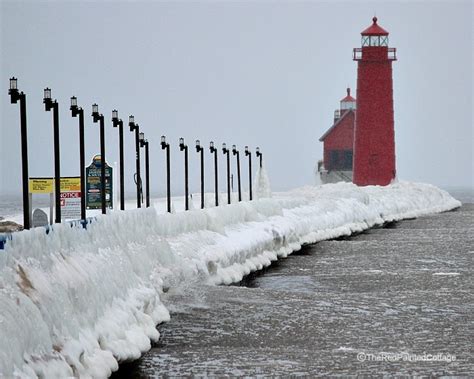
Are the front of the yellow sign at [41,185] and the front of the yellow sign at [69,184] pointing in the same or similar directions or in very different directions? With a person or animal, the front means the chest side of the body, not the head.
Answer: same or similar directions

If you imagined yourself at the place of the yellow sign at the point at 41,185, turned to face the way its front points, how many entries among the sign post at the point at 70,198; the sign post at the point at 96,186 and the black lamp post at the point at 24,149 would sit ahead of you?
1

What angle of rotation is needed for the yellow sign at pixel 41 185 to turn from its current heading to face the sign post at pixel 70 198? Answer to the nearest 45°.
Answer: approximately 135° to its left

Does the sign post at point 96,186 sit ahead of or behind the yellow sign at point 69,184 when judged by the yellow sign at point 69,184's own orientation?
behind

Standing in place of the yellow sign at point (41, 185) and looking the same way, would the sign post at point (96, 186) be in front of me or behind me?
behind

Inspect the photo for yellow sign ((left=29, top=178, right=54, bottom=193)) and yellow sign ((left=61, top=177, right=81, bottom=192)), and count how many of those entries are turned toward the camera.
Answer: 2

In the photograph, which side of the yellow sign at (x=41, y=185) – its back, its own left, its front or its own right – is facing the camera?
front

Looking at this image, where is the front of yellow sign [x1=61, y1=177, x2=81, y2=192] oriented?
toward the camera

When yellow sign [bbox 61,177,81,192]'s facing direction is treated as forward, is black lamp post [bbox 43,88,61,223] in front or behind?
in front
